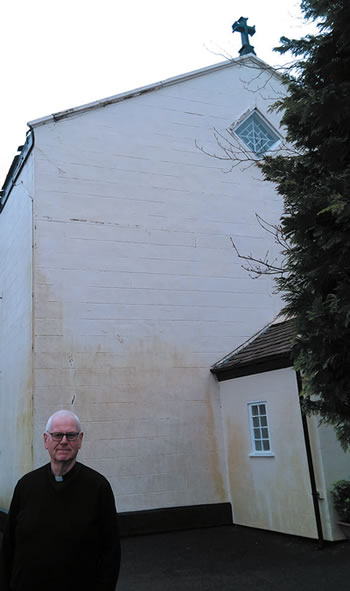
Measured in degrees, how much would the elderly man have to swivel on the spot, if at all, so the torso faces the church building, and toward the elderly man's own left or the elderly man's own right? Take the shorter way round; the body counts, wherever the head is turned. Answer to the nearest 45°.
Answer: approximately 180°

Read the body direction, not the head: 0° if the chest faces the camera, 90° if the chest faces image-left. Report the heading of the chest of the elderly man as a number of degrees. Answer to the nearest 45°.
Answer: approximately 0°
